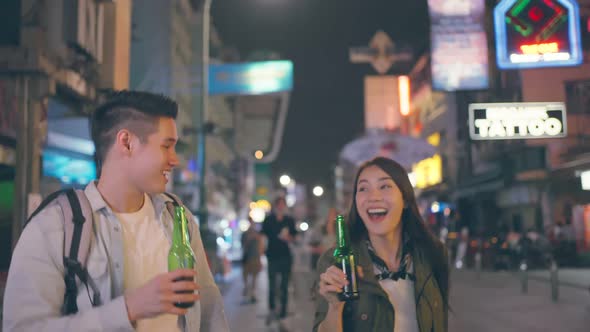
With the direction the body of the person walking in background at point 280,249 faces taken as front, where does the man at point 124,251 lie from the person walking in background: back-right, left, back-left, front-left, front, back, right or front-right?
front

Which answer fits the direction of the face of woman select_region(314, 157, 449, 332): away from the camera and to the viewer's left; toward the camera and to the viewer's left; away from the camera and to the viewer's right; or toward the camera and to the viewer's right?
toward the camera and to the viewer's left

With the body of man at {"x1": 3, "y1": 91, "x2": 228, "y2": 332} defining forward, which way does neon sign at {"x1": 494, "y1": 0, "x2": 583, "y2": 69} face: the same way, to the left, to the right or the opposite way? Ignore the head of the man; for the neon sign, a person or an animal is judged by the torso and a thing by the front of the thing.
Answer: to the right

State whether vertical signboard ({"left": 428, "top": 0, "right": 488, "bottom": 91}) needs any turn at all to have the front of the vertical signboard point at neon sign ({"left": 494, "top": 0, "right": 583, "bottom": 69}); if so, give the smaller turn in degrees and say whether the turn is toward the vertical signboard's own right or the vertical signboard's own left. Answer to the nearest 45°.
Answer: approximately 45° to the vertical signboard's own left

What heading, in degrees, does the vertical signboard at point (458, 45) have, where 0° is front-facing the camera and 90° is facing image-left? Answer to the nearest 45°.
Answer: approximately 0°

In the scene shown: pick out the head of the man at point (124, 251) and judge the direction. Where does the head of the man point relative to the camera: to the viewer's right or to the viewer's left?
to the viewer's right

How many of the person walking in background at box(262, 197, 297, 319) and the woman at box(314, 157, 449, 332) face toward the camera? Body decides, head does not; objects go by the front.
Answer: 2

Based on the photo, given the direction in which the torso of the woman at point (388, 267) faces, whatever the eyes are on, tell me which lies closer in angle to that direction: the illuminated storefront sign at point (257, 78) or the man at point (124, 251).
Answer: the man

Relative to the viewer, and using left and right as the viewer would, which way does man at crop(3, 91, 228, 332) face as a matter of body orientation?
facing the viewer and to the right of the viewer

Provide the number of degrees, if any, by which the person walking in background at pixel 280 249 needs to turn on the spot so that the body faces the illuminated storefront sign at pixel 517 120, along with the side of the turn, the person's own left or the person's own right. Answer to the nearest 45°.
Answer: approximately 135° to the person's own left

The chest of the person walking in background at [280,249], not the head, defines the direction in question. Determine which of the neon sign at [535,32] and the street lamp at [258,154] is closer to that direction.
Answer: the neon sign

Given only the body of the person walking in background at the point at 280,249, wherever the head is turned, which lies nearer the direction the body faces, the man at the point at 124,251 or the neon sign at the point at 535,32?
the man

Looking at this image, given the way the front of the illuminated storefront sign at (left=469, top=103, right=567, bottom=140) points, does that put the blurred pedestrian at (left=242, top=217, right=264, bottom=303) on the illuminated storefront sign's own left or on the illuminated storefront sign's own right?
on the illuminated storefront sign's own right

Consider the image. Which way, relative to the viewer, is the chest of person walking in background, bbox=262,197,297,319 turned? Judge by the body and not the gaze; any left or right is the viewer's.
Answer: facing the viewer

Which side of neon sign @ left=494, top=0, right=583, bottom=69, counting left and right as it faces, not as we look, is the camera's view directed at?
front

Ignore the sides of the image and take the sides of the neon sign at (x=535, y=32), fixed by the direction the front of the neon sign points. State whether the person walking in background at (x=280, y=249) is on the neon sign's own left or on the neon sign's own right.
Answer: on the neon sign's own right
